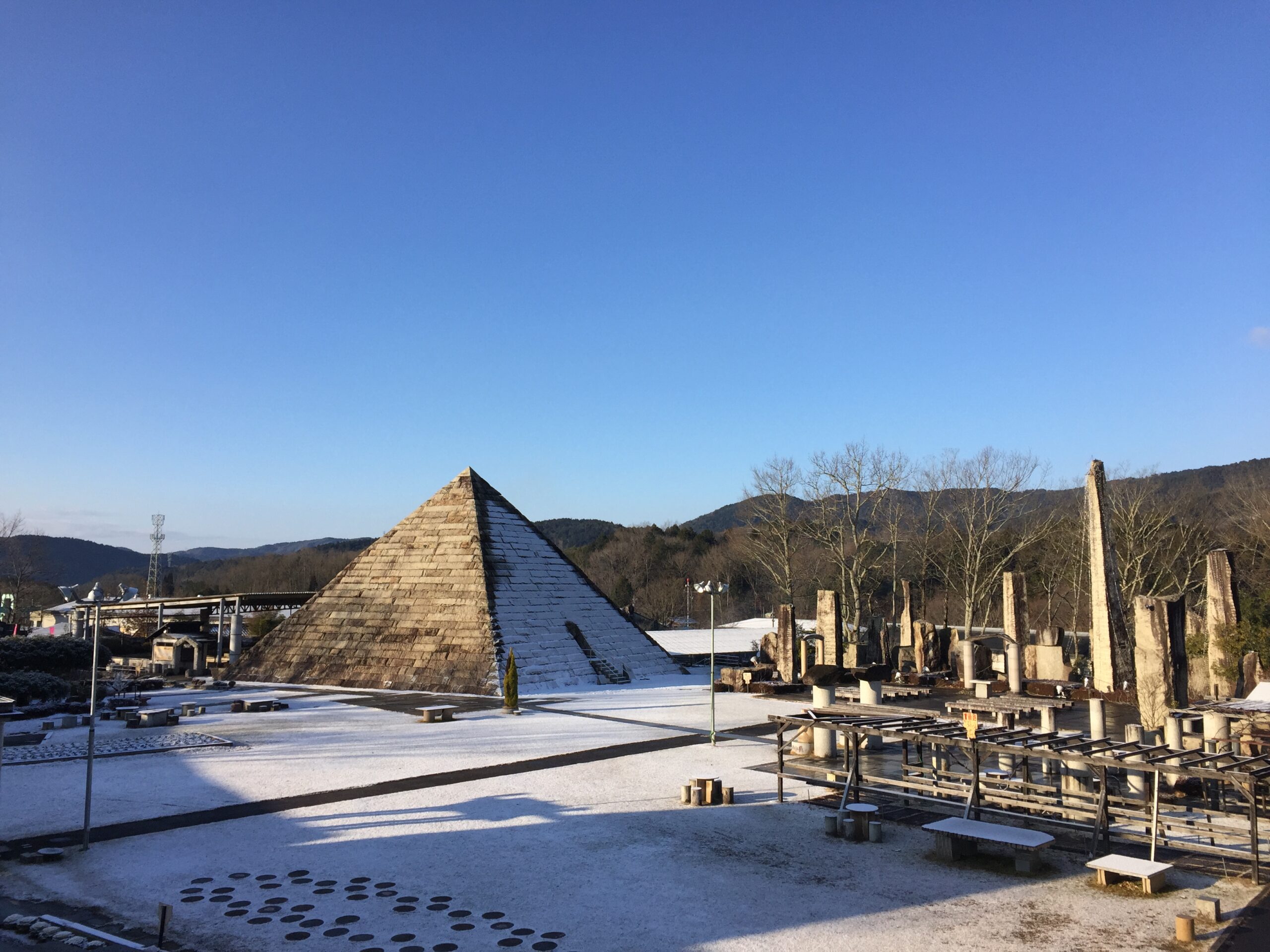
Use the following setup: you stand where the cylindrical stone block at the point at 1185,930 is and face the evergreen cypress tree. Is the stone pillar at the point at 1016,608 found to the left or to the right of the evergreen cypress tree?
right

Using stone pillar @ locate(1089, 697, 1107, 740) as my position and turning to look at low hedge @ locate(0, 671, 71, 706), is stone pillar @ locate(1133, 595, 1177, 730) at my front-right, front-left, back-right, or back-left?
back-right

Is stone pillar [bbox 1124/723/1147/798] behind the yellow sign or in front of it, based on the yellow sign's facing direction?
behind

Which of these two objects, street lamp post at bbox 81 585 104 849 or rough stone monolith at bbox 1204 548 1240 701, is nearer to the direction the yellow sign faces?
the street lamp post

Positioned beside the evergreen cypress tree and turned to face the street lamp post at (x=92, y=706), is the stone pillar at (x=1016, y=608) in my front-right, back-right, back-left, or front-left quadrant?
back-left

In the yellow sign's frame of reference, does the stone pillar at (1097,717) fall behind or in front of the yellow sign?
behind

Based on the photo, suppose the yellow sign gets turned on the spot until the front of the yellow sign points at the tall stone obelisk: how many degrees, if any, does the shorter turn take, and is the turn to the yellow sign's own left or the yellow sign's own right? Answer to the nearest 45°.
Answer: approximately 180°

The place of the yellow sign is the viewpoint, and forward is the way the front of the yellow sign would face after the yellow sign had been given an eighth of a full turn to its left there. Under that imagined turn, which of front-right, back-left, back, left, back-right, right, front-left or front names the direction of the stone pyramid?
back

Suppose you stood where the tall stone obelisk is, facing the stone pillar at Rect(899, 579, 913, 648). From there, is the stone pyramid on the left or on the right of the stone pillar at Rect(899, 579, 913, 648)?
left

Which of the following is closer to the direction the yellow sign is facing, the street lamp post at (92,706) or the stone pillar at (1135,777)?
the street lamp post

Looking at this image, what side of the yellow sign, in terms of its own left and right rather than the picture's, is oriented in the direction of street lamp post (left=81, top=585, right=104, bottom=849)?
right

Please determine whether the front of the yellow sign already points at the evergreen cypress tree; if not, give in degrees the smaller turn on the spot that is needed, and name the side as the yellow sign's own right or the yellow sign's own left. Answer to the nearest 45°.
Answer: approximately 135° to the yellow sign's own right

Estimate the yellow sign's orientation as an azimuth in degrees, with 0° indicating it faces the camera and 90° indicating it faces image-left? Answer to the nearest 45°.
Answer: approximately 0°
